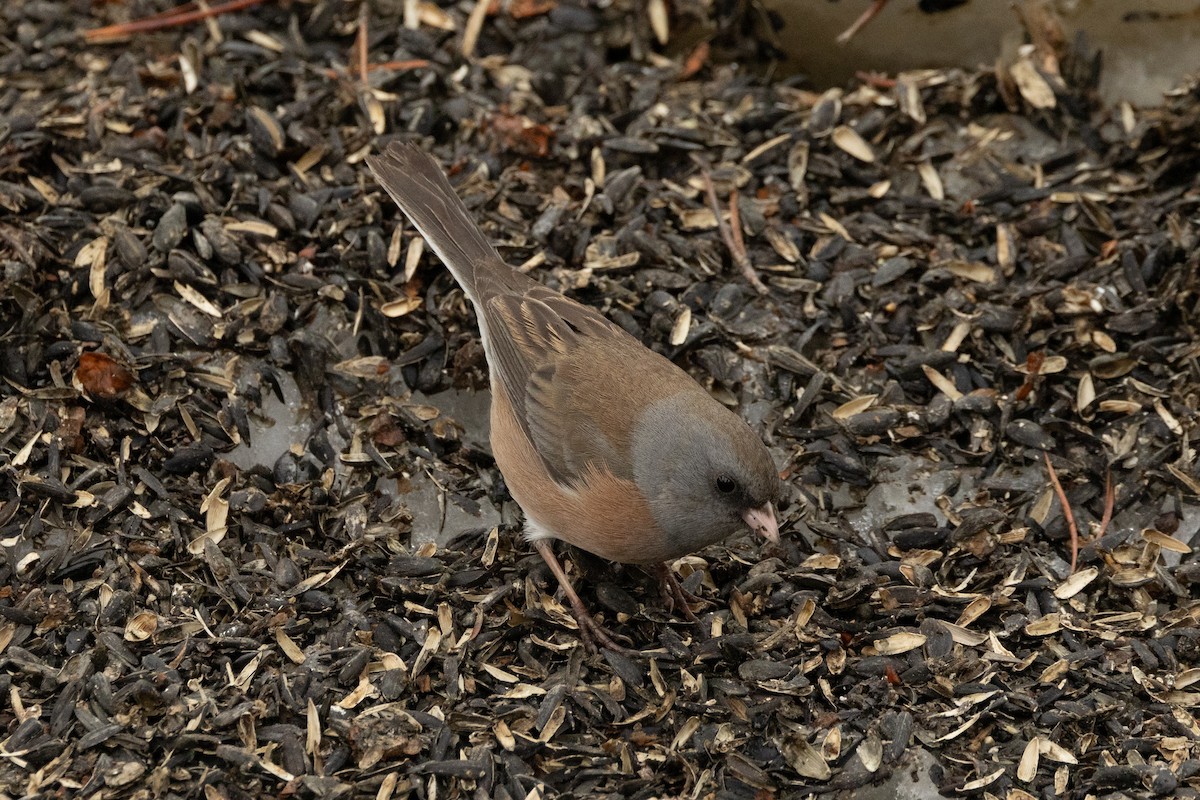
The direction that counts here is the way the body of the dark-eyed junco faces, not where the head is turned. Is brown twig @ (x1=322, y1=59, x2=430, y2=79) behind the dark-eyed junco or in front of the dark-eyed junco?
behind

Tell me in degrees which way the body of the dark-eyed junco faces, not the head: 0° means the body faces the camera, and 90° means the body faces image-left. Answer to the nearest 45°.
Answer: approximately 315°

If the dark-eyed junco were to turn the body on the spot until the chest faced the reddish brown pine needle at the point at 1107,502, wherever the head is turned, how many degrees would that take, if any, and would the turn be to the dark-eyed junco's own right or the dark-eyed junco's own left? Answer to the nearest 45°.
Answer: approximately 45° to the dark-eyed junco's own left

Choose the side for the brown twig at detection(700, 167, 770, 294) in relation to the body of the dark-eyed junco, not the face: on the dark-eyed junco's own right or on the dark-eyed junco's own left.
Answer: on the dark-eyed junco's own left

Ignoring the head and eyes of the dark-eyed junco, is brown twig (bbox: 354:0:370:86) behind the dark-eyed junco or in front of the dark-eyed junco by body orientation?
behind

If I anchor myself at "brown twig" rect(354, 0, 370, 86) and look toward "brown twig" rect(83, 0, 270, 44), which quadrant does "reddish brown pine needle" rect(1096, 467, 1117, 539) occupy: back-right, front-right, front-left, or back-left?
back-left

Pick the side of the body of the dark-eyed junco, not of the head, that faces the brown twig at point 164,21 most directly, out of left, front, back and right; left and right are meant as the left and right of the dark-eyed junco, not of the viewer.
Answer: back

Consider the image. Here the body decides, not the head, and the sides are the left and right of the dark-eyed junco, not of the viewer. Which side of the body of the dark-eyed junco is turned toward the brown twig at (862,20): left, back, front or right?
left

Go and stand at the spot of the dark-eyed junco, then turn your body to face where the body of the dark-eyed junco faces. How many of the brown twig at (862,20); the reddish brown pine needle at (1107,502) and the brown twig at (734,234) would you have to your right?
0

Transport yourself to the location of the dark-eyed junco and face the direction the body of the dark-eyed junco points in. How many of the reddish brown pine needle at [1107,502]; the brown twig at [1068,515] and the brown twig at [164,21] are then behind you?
1

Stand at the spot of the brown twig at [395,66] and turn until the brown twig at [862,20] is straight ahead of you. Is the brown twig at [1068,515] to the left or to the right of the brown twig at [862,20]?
right

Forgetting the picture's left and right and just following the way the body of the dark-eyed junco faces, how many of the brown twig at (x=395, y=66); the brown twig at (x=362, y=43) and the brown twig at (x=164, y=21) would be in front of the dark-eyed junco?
0
